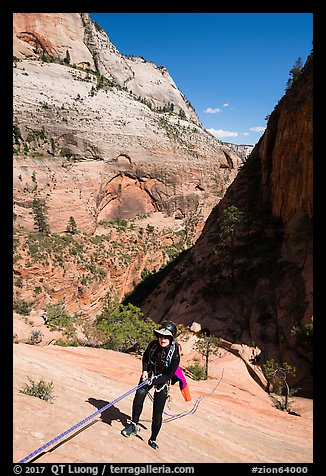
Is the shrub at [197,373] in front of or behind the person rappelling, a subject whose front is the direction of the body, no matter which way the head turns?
behind

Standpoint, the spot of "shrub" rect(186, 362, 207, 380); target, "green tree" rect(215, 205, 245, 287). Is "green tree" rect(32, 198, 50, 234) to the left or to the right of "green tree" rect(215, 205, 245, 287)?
left

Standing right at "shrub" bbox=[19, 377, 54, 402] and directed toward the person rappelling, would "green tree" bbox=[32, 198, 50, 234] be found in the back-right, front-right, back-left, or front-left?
back-left

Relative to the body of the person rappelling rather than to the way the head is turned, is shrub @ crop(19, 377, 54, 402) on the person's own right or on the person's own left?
on the person's own right

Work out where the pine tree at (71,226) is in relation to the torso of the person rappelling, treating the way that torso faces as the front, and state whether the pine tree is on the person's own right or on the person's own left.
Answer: on the person's own right

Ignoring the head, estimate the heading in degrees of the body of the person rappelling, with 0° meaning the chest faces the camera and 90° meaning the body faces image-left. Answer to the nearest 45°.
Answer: approximately 45°

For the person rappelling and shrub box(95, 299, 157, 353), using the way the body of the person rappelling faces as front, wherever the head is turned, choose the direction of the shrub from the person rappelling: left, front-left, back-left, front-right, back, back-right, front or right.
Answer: back-right

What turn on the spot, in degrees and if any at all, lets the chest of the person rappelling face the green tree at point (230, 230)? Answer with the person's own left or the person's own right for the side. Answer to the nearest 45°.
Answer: approximately 135° to the person's own right
